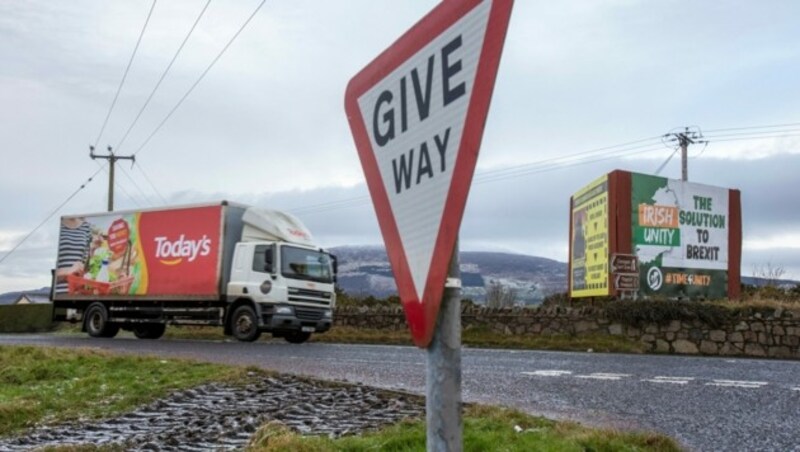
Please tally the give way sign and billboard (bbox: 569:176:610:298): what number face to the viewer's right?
0

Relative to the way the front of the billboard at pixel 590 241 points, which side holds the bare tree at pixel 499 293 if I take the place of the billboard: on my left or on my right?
on my right

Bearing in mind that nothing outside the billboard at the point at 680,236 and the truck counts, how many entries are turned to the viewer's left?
0

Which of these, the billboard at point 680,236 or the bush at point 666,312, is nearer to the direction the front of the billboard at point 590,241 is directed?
the bush

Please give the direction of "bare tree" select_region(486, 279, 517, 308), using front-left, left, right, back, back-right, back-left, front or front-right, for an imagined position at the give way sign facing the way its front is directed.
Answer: back-right

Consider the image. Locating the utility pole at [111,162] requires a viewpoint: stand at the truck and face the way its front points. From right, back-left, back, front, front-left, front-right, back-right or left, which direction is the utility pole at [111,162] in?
back-left

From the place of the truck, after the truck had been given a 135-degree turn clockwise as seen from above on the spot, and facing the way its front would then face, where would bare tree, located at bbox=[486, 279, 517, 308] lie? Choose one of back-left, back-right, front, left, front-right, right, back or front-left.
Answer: back-right

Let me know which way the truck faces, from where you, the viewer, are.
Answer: facing the viewer and to the right of the viewer

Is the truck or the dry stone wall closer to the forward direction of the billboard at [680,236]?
the dry stone wall

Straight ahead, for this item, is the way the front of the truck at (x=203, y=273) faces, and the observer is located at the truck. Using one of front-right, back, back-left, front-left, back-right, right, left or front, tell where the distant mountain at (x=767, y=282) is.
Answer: front-left

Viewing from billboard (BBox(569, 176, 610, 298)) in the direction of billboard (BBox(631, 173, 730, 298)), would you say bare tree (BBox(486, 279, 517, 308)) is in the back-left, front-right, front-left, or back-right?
back-left

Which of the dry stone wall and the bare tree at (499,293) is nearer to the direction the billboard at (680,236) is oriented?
the dry stone wall

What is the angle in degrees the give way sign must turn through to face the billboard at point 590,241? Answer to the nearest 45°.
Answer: approximately 135° to its right
